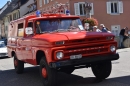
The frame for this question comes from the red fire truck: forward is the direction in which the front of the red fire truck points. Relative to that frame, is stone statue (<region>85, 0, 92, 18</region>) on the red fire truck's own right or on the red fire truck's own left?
on the red fire truck's own left

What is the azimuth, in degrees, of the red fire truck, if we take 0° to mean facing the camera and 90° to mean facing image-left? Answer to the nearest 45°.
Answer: approximately 315°
